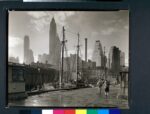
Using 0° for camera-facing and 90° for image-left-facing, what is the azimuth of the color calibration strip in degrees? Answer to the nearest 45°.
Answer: approximately 0°
